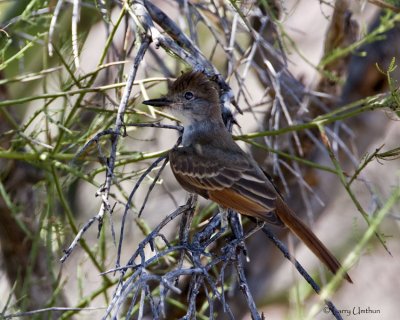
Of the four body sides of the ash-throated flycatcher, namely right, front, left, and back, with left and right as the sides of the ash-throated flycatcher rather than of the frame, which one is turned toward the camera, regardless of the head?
left
